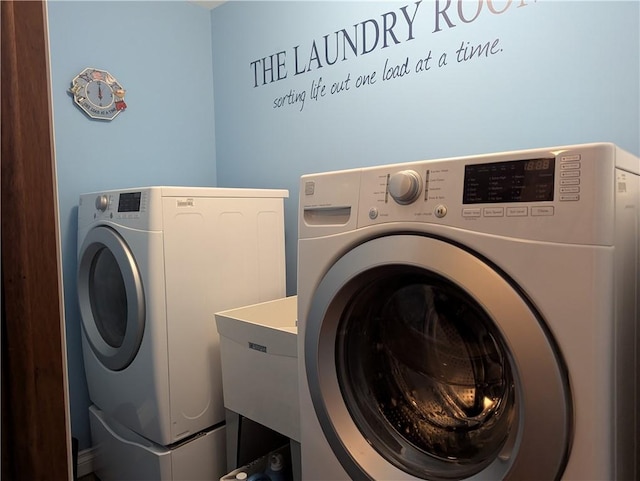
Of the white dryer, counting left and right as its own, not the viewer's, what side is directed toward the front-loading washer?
left

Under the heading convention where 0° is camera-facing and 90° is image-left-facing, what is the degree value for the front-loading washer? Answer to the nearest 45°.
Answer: approximately 45°

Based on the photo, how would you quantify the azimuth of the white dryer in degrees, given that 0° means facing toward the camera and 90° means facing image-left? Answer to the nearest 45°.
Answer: approximately 45°

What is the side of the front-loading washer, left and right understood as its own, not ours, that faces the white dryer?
right
